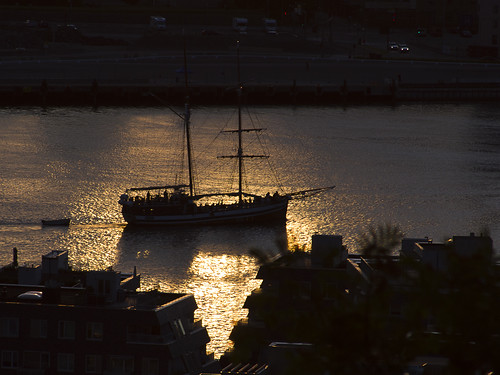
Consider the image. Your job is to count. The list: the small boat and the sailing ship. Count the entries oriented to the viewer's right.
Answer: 2

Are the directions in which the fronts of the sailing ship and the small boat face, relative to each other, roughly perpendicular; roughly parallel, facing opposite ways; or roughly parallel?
roughly parallel

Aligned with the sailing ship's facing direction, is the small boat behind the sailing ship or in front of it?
behind

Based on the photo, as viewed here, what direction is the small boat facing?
to the viewer's right

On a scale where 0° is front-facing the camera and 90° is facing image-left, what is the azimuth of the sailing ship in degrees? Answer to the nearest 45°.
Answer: approximately 270°

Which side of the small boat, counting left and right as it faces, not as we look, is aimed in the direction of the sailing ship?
front
